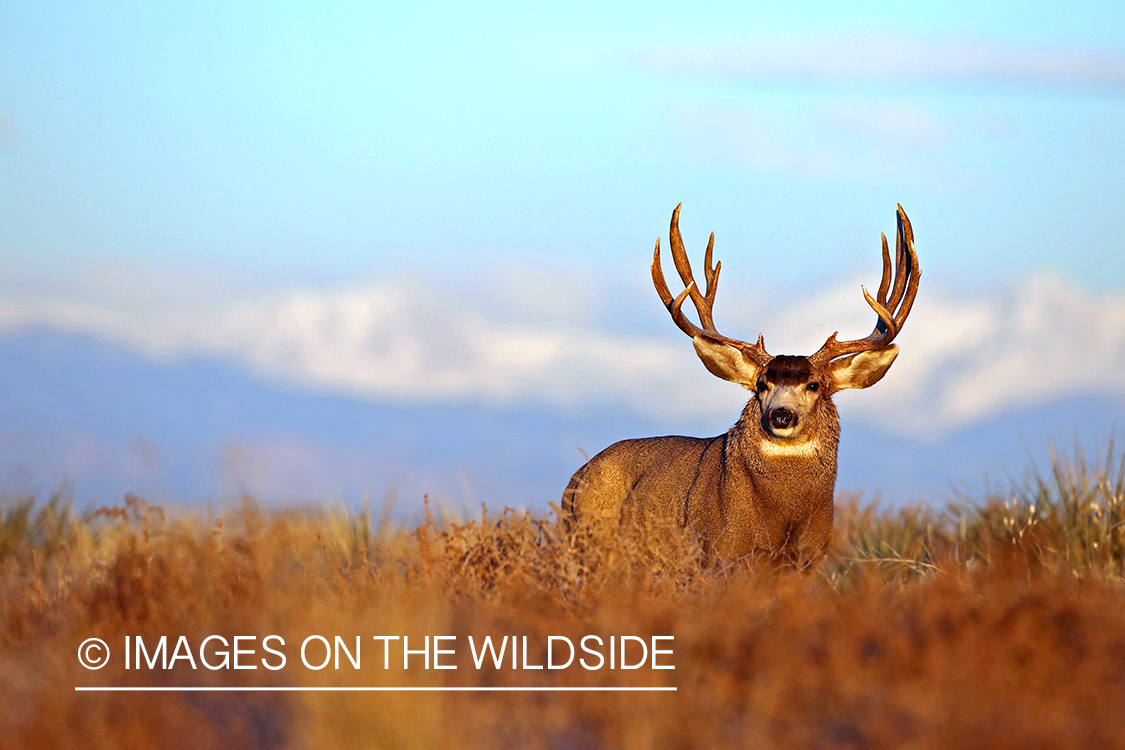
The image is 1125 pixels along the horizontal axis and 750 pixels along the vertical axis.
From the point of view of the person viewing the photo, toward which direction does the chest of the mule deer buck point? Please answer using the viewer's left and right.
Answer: facing the viewer and to the right of the viewer
